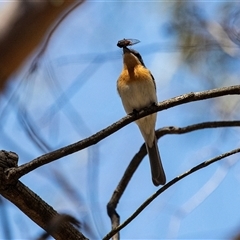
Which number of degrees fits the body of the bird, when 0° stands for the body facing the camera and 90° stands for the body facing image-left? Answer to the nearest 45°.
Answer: approximately 45°
